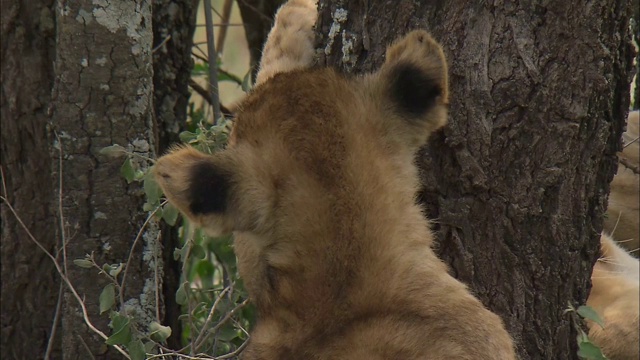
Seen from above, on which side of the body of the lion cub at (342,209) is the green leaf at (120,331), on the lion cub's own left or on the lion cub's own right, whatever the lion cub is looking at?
on the lion cub's own left

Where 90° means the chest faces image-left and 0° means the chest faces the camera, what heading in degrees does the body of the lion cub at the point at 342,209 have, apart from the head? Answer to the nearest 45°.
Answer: approximately 180°

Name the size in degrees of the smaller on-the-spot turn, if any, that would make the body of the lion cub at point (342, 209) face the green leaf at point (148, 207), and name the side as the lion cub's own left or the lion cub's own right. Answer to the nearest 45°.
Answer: approximately 45° to the lion cub's own left

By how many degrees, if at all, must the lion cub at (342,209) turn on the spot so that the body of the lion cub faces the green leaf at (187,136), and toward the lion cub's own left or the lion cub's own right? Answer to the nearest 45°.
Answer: approximately 45° to the lion cub's own left

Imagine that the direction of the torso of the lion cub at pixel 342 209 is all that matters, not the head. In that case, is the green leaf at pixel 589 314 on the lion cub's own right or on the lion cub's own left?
on the lion cub's own right
